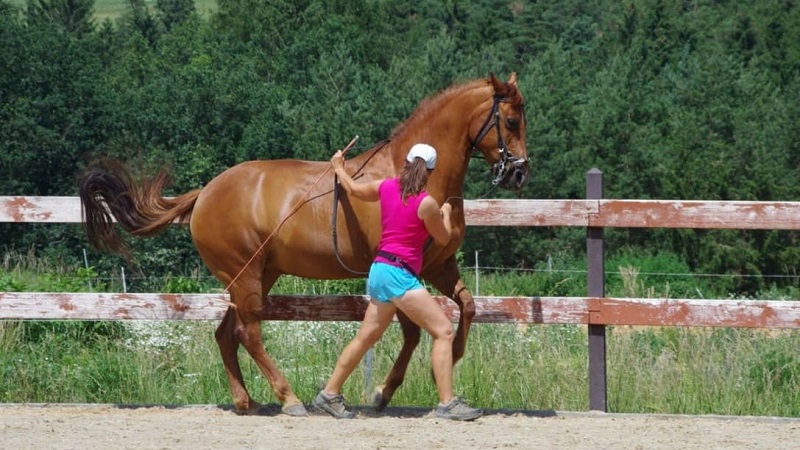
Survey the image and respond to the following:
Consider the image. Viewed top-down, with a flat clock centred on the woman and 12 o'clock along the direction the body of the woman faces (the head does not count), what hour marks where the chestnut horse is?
The chestnut horse is roughly at 9 o'clock from the woman.

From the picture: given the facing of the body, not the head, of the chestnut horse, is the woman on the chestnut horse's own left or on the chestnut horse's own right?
on the chestnut horse's own right

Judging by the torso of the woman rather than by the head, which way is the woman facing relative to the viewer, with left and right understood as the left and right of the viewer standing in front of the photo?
facing away from the viewer and to the right of the viewer

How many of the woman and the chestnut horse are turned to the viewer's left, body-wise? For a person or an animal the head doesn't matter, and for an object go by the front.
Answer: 0

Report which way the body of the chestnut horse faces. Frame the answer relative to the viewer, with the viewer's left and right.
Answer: facing to the right of the viewer
